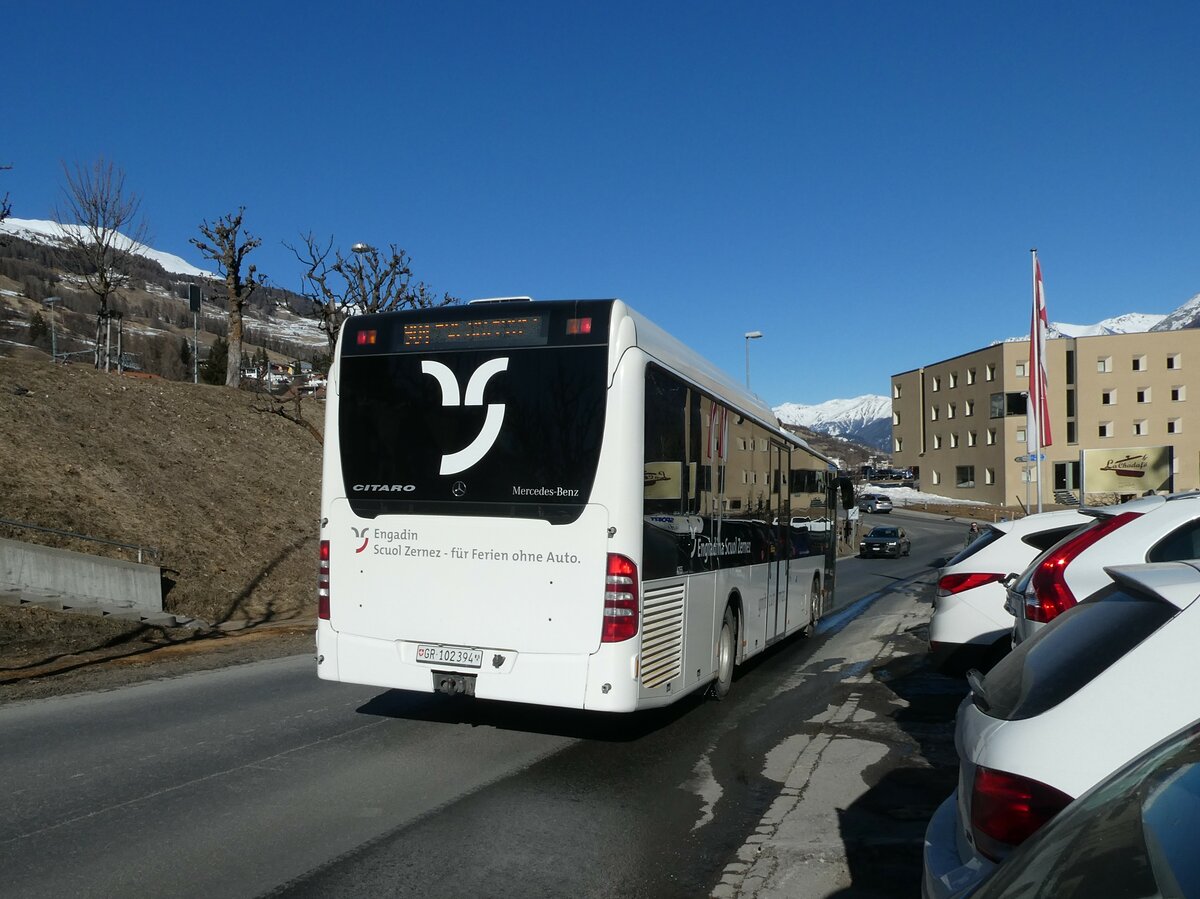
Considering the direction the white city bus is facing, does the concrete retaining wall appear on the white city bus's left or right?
on its left

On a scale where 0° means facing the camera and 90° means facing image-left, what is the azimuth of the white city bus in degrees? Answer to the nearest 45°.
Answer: approximately 225°

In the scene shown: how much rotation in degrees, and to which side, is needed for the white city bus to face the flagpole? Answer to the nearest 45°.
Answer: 0° — it already faces it

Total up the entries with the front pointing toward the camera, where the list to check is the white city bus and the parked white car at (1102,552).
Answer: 0

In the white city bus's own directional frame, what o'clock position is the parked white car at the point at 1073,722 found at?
The parked white car is roughly at 4 o'clock from the white city bus.

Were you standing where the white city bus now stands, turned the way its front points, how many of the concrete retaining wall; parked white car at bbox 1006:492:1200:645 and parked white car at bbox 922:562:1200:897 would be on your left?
1

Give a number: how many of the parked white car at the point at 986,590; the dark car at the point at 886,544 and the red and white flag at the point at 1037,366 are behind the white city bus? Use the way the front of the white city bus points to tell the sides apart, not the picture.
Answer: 0

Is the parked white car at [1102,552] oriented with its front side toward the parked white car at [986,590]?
no

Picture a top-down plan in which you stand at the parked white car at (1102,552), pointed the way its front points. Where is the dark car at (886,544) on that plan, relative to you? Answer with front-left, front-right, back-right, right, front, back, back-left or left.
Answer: left
